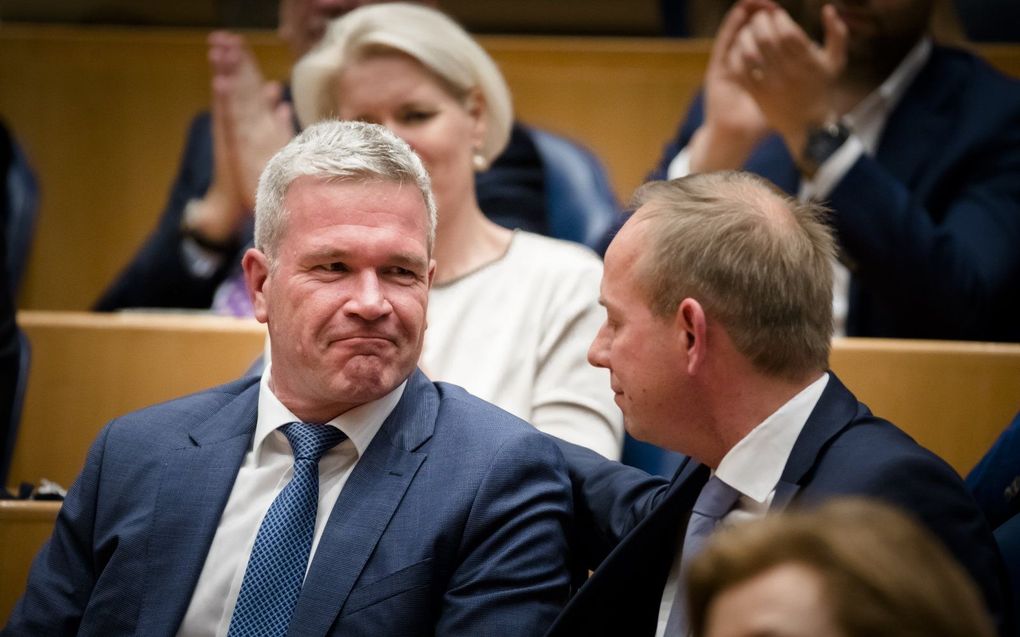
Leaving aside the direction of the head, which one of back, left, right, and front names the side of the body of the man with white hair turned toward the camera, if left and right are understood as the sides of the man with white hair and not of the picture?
front

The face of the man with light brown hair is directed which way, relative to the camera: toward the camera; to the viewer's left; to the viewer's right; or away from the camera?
to the viewer's left

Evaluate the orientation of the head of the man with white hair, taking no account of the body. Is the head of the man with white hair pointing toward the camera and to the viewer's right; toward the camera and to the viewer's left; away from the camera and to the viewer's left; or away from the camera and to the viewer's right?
toward the camera and to the viewer's right

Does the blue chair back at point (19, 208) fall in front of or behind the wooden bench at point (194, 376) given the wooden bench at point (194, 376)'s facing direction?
behind

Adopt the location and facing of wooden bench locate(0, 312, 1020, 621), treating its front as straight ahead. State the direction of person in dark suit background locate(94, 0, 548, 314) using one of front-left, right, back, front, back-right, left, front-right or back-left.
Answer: back

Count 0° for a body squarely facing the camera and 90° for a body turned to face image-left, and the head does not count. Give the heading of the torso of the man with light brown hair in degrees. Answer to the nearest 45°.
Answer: approximately 45°

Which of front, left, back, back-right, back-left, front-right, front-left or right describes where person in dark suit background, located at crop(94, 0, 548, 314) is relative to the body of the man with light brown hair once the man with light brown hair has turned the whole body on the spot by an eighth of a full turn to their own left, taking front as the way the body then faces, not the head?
back-right

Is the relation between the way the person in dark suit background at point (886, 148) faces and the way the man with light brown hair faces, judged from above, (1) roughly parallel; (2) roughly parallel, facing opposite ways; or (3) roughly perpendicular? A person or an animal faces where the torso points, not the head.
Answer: roughly parallel

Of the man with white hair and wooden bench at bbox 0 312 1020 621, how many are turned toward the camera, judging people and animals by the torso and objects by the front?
2

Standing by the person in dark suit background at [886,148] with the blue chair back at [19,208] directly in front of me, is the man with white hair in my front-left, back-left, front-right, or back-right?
front-left

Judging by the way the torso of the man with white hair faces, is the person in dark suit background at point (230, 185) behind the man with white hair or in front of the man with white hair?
behind

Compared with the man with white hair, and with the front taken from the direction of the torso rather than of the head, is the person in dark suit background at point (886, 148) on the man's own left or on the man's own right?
on the man's own left
